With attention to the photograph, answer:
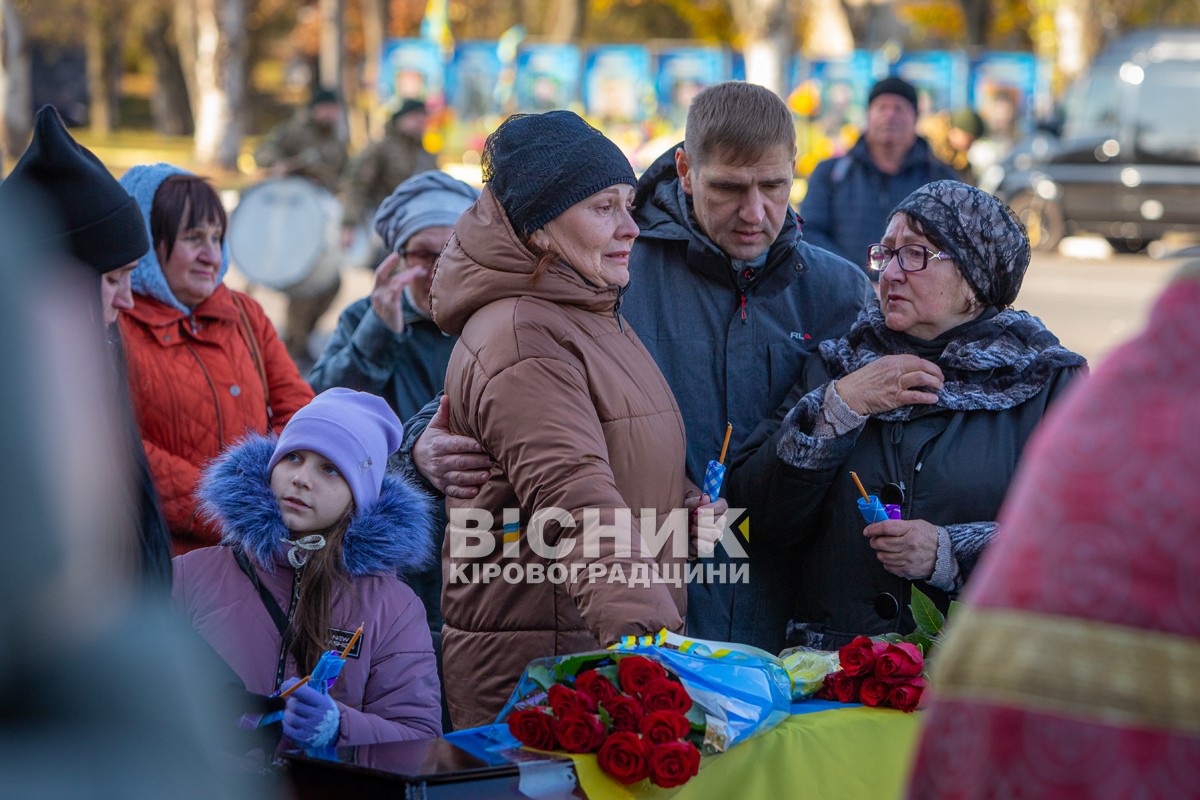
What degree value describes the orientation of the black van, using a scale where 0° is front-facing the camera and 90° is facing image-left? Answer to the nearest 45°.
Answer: approximately 90°

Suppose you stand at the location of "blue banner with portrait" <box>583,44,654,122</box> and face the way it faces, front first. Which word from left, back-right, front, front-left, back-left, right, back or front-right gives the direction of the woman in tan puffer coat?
front

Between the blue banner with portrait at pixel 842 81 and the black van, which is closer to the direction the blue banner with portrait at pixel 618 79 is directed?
the black van

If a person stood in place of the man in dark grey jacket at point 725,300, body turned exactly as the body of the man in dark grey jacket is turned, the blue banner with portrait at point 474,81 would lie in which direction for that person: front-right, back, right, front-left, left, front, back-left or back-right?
back

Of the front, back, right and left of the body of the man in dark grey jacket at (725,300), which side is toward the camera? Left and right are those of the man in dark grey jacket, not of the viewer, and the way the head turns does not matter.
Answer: front

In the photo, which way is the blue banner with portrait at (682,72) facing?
toward the camera

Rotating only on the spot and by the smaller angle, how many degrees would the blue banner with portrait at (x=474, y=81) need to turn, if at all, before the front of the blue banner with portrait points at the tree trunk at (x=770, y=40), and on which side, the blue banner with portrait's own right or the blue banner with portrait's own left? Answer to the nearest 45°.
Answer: approximately 45° to the blue banner with portrait's own left

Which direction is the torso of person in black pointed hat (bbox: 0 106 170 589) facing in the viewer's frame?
to the viewer's right

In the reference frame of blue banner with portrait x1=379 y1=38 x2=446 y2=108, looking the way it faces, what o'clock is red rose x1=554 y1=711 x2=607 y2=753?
The red rose is roughly at 12 o'clock from the blue banner with portrait.

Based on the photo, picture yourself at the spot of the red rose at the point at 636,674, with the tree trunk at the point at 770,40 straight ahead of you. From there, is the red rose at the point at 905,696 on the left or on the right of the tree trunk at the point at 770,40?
right

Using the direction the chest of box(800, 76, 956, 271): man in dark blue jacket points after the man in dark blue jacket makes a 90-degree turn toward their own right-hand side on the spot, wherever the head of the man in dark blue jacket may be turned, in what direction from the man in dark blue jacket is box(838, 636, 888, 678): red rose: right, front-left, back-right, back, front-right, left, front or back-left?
left

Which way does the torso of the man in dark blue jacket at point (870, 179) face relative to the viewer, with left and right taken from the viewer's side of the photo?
facing the viewer

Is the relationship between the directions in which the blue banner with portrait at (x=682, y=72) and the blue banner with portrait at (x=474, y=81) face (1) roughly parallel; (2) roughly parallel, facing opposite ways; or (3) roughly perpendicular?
roughly parallel

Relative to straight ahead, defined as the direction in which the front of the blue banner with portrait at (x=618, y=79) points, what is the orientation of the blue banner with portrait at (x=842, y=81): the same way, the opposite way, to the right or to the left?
the same way

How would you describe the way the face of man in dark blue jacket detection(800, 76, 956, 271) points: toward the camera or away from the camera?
toward the camera

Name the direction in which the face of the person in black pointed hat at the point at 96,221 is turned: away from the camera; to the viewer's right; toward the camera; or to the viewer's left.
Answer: to the viewer's right

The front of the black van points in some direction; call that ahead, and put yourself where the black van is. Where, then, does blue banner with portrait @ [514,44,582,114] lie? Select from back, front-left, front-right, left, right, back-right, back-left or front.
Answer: front-right

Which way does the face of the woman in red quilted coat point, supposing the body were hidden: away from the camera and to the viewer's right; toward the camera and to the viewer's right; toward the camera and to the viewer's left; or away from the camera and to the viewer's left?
toward the camera and to the viewer's right

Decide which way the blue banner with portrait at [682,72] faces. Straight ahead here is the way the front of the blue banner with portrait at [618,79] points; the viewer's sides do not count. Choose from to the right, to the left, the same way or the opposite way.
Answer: the same way

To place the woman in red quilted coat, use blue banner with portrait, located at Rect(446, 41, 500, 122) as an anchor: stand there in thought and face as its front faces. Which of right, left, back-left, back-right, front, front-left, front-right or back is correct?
front

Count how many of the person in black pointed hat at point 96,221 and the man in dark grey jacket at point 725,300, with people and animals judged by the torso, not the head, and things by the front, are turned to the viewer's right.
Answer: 1

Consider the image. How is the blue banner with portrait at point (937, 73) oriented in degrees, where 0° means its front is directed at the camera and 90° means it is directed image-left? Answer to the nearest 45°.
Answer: approximately 0°
